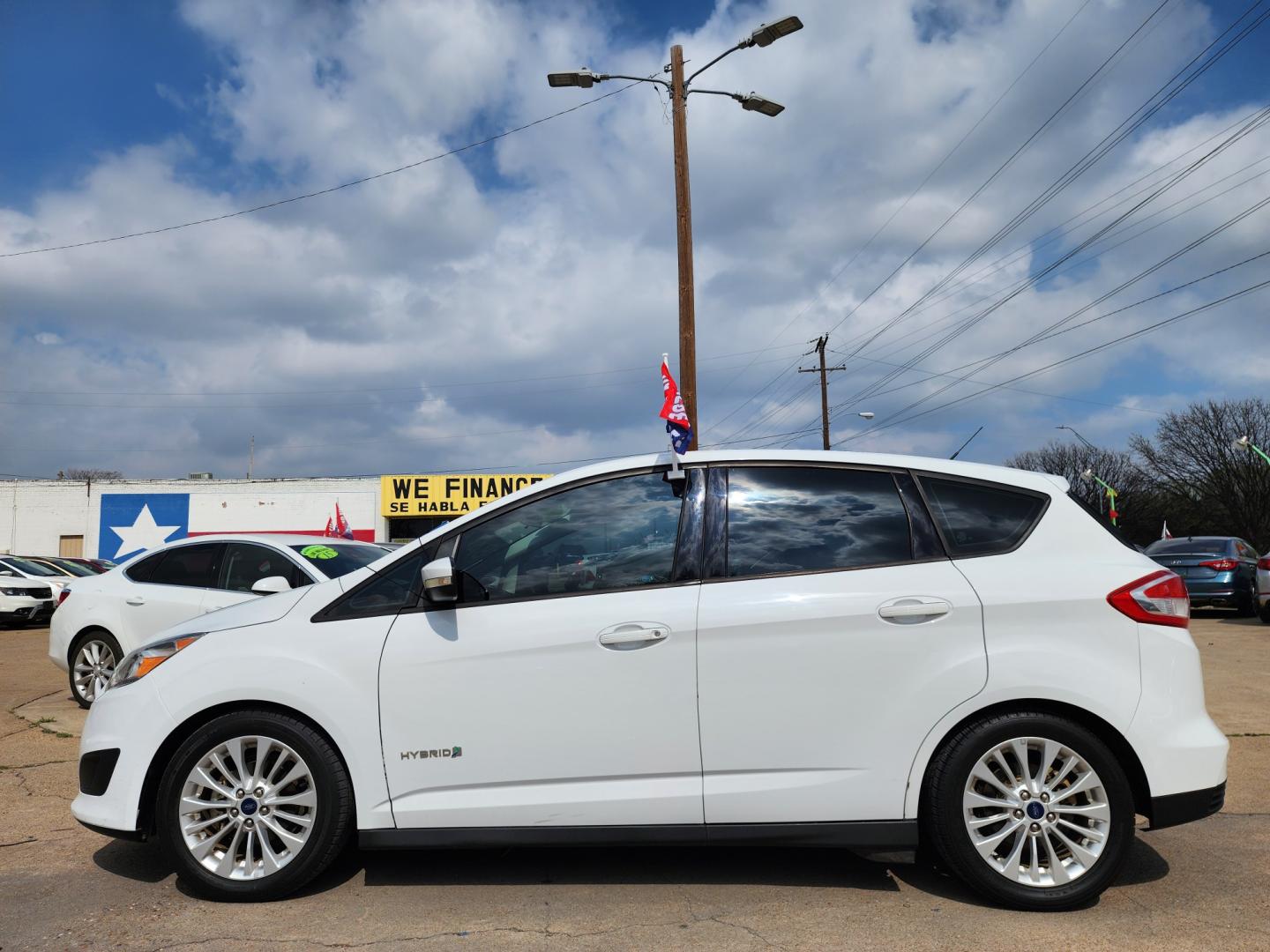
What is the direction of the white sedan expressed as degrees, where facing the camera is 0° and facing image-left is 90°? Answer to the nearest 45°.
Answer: approximately 315°

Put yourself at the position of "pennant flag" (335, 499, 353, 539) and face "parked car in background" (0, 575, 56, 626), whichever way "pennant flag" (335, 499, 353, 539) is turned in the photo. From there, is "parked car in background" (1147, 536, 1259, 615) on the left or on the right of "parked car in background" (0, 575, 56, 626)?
left

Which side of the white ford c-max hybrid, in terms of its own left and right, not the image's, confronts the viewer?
left

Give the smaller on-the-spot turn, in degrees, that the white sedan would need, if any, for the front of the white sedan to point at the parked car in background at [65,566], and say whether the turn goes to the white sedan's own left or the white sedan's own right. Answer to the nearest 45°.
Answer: approximately 135° to the white sedan's own left

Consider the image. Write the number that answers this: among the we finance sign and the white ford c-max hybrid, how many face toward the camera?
1

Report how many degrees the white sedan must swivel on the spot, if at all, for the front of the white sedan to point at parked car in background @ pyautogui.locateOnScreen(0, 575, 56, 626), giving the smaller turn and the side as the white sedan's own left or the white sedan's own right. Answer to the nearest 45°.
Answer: approximately 135° to the white sedan's own left

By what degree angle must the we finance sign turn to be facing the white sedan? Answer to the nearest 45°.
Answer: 0° — it already faces it

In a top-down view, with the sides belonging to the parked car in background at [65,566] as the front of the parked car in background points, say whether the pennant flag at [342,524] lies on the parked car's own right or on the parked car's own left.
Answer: on the parked car's own left

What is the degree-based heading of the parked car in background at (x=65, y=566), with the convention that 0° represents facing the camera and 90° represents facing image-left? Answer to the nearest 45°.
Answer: approximately 315°

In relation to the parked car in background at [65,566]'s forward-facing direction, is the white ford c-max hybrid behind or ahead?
ahead

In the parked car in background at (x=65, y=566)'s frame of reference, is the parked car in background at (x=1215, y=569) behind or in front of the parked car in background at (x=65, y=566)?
in front
